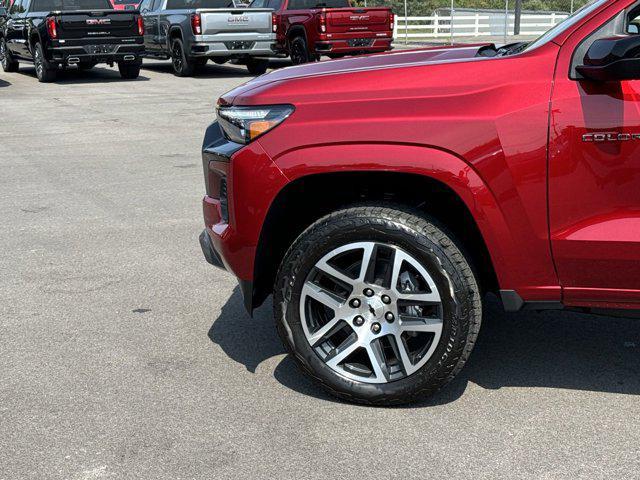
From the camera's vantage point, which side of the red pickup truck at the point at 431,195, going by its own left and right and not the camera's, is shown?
left

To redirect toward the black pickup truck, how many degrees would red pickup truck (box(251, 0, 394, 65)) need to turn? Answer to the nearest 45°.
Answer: approximately 90° to its left

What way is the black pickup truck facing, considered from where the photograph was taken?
facing away from the viewer and to the left of the viewer

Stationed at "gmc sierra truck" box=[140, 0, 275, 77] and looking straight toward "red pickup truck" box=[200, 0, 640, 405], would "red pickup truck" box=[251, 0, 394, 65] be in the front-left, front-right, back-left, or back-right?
back-left

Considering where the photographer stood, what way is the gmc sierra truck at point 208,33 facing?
facing away from the viewer and to the left of the viewer

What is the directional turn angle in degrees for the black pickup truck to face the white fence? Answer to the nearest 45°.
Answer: approximately 90° to its right

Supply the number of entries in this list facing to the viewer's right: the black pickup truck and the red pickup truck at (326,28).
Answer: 0

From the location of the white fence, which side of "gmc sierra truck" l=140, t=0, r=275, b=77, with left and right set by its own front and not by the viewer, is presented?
right

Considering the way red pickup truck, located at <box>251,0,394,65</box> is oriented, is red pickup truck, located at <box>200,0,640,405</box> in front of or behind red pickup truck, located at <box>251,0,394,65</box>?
behind

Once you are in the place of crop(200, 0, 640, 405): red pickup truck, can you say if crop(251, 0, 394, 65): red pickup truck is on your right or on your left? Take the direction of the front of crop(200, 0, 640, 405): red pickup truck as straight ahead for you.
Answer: on your right

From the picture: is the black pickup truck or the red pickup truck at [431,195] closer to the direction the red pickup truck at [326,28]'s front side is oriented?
the black pickup truck

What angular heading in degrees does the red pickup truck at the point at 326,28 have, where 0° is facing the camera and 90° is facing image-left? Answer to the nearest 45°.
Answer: approximately 135°

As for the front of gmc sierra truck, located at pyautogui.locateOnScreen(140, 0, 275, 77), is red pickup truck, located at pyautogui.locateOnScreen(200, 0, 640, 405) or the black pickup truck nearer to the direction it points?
the black pickup truck
